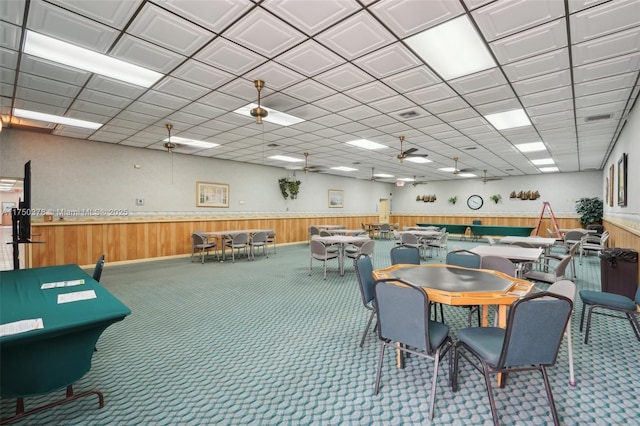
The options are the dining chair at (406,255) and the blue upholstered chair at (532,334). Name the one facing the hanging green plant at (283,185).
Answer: the blue upholstered chair

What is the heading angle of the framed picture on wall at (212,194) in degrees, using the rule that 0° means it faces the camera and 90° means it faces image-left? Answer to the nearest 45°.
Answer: approximately 315°

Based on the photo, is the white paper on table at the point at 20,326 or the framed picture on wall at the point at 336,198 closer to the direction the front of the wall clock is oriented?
the white paper on table

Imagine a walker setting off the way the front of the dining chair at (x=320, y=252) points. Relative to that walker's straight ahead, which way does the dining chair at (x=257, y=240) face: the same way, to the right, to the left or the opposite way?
to the left

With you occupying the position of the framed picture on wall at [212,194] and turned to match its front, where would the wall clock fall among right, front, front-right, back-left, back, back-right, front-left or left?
front-left

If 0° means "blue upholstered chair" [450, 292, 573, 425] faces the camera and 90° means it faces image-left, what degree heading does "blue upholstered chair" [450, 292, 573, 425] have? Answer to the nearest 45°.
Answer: approximately 135°

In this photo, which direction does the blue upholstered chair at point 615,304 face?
to the viewer's left

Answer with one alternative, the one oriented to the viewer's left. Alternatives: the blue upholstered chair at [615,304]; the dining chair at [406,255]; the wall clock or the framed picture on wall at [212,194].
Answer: the blue upholstered chair

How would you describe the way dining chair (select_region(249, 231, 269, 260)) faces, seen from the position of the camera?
facing away from the viewer and to the left of the viewer

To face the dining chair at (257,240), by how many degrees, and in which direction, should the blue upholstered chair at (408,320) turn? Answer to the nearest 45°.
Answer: approximately 90° to its left
